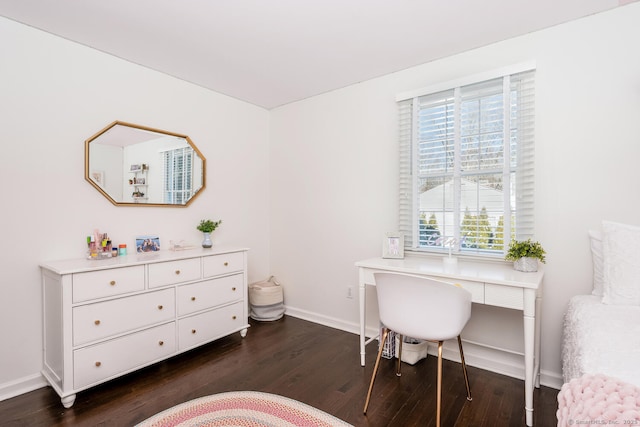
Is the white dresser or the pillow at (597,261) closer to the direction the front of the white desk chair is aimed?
the pillow

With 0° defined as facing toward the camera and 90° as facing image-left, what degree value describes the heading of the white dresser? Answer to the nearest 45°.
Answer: approximately 315°

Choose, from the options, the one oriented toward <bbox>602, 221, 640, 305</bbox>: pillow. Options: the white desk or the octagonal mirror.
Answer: the octagonal mirror

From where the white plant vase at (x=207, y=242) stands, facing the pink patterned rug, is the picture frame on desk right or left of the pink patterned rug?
left

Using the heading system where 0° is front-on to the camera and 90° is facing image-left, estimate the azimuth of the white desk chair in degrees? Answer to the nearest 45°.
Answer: approximately 225°

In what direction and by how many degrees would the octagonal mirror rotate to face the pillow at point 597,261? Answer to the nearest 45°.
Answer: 0° — it already faces it

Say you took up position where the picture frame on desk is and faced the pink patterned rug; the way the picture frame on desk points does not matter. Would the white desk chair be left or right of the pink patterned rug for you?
left

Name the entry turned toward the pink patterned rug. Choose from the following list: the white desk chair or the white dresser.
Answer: the white dresser

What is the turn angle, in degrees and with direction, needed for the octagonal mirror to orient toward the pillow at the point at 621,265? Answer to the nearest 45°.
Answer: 0° — it already faces it

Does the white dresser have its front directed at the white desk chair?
yes

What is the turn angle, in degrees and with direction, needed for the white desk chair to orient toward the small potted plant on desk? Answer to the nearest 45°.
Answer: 0° — it already faces it

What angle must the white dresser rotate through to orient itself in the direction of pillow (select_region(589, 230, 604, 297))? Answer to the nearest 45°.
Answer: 0° — it already faces it

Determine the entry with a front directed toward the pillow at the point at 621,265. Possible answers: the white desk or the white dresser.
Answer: the white dresser

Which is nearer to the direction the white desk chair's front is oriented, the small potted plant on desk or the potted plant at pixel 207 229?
the small potted plant on desk

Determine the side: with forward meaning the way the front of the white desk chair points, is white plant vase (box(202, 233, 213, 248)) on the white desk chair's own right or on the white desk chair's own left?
on the white desk chair's own left
